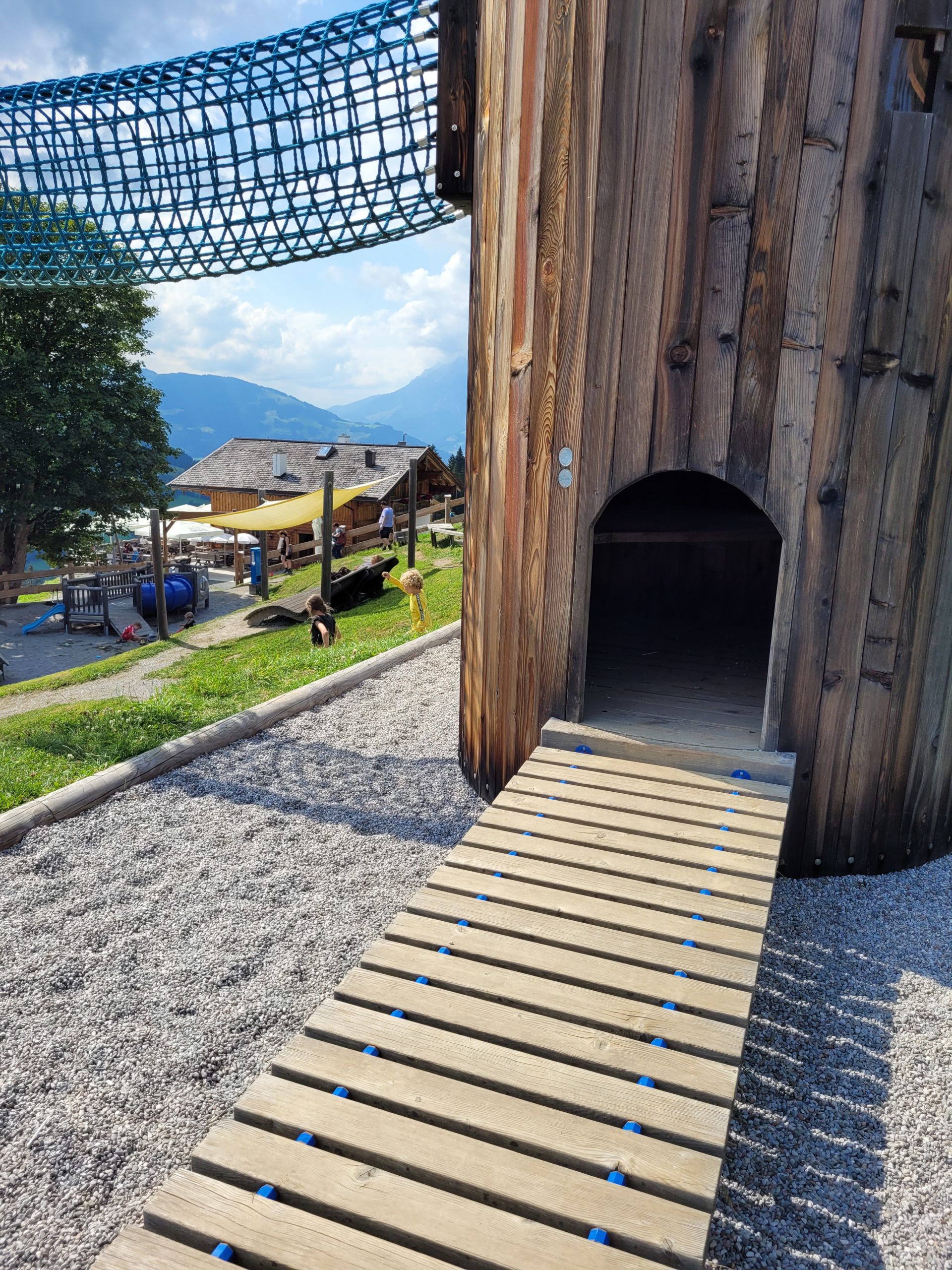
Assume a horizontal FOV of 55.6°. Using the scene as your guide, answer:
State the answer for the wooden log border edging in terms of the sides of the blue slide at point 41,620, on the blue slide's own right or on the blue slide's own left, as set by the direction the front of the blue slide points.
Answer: on the blue slide's own left

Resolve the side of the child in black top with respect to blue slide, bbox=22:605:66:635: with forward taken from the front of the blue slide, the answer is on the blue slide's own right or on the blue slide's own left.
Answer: on the blue slide's own left

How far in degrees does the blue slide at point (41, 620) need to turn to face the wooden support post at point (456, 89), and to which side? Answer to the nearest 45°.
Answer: approximately 90° to its left

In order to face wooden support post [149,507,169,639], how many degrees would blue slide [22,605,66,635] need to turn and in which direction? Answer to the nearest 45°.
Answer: approximately 135° to its left

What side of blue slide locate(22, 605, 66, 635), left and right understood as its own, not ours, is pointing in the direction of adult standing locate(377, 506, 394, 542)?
back

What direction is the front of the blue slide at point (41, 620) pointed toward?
to the viewer's left

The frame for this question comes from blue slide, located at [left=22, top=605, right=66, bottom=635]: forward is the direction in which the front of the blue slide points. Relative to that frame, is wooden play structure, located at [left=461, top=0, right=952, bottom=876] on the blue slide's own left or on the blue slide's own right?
on the blue slide's own left

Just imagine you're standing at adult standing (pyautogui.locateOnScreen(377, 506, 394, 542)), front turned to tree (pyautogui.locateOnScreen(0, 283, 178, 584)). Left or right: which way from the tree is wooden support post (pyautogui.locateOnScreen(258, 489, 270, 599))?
left

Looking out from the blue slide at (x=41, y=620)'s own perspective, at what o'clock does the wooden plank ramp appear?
The wooden plank ramp is roughly at 9 o'clock from the blue slide.

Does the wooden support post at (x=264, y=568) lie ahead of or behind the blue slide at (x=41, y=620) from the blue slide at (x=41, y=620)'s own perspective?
behind
